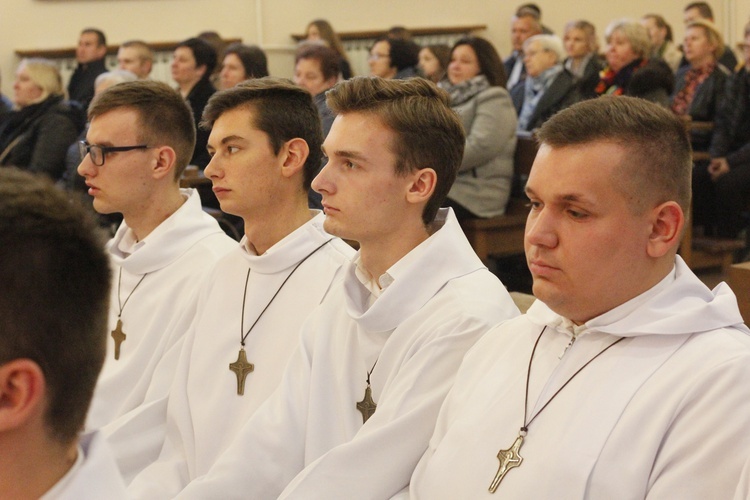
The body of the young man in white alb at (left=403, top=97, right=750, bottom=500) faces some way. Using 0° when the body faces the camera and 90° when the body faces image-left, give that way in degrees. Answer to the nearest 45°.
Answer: approximately 45°

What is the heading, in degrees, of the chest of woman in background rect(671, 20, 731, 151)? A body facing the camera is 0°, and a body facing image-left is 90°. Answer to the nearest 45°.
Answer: approximately 45°

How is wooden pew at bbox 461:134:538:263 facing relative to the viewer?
to the viewer's left

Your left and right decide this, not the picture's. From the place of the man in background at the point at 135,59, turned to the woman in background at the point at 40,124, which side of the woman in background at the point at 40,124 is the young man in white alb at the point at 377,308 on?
left

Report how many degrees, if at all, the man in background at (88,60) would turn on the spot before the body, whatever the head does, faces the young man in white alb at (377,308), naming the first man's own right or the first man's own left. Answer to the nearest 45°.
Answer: approximately 45° to the first man's own left

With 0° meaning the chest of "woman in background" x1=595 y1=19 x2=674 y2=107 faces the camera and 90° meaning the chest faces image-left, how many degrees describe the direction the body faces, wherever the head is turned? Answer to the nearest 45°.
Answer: approximately 45°

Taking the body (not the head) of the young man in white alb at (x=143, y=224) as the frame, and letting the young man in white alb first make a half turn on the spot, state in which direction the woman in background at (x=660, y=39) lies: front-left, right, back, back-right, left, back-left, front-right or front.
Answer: front-left

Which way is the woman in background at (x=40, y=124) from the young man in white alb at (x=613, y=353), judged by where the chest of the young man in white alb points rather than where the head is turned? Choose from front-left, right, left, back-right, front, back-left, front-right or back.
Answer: right

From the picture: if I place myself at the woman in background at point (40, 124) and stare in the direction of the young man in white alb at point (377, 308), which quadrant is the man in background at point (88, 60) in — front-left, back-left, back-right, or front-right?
back-left

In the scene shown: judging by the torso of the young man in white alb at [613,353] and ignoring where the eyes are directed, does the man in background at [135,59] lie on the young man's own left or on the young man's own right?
on the young man's own right

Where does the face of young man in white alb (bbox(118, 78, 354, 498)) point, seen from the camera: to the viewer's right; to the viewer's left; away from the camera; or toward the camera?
to the viewer's left
